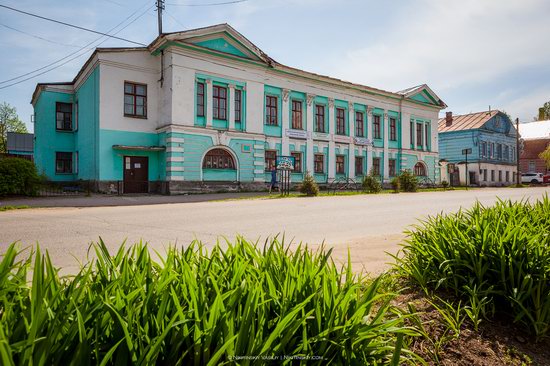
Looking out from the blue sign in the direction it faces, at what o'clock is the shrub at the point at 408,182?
The shrub is roughly at 8 o'clock from the blue sign.

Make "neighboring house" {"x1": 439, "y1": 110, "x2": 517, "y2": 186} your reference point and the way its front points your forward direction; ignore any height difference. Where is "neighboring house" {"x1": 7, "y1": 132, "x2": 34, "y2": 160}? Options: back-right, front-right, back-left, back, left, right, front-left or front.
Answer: right

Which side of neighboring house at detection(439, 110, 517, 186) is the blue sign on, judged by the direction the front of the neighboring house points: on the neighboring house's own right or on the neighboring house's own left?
on the neighboring house's own right

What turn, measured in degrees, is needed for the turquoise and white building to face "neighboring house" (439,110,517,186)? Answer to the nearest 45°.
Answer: approximately 90° to its left

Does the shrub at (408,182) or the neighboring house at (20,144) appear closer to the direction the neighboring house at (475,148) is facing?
the shrub

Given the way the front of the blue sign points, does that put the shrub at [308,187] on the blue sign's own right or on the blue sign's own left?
on the blue sign's own left

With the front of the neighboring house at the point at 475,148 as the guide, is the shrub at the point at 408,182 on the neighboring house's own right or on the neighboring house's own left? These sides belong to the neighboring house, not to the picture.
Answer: on the neighboring house's own right

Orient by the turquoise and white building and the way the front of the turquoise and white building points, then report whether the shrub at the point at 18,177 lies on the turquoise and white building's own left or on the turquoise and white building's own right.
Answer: on the turquoise and white building's own right

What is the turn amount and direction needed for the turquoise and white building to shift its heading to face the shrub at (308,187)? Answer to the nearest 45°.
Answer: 0° — it already faces it

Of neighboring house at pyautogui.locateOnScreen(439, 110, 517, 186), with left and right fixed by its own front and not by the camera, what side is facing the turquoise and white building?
right

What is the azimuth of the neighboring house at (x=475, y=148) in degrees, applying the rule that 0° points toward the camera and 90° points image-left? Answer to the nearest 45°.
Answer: approximately 315°
